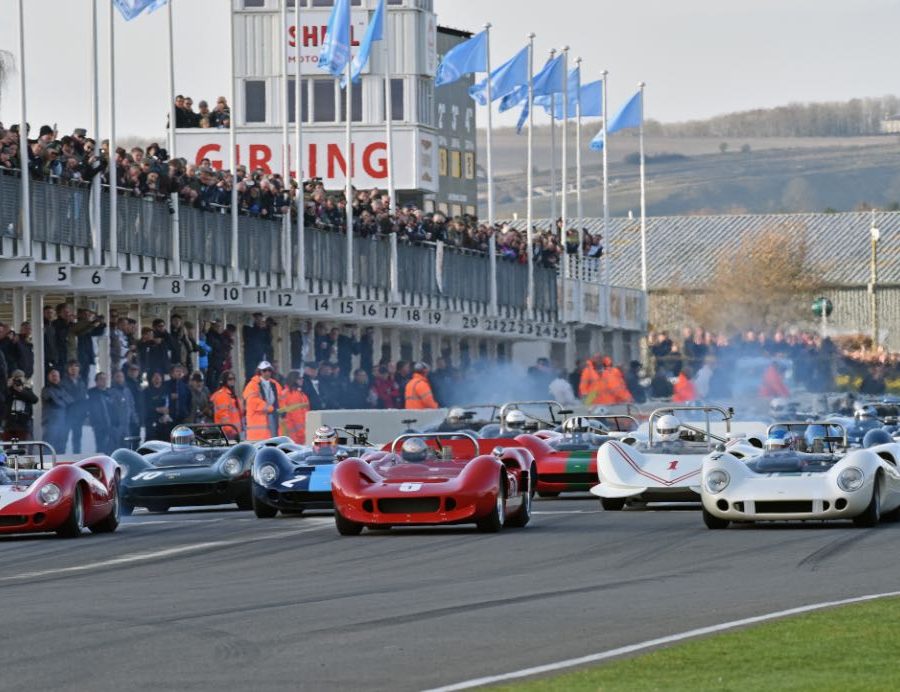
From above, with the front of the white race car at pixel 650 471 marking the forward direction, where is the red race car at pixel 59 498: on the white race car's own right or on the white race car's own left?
on the white race car's own right

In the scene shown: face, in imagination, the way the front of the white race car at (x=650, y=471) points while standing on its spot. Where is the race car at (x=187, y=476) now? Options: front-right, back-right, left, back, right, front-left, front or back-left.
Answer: right

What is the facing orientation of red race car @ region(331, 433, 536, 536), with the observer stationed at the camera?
facing the viewer

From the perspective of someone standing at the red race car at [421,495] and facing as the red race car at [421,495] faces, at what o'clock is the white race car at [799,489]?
The white race car is roughly at 9 o'clock from the red race car.

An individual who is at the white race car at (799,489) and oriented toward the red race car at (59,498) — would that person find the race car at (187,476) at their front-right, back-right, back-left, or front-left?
front-right

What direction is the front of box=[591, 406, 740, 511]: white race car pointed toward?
toward the camera

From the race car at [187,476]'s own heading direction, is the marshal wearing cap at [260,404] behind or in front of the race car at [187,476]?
behind

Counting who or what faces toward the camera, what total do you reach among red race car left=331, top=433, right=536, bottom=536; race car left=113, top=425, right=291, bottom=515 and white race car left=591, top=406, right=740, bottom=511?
3

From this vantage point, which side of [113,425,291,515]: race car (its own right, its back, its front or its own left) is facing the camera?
front
